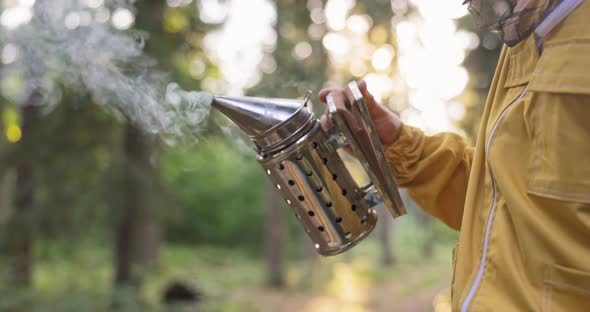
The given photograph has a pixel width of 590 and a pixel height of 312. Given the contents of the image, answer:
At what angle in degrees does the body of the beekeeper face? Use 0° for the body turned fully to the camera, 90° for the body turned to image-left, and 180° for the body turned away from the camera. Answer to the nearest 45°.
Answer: approximately 45°

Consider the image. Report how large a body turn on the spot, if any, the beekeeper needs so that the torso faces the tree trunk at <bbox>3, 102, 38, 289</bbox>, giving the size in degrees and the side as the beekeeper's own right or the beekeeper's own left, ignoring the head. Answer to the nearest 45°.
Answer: approximately 90° to the beekeeper's own right

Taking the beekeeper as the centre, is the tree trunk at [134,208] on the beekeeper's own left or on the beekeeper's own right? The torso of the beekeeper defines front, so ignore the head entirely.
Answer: on the beekeeper's own right

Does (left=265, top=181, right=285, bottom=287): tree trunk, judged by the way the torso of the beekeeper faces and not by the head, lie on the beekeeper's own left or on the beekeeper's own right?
on the beekeeper's own right

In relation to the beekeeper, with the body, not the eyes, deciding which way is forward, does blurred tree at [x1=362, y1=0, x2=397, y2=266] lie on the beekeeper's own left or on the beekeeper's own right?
on the beekeeper's own right
